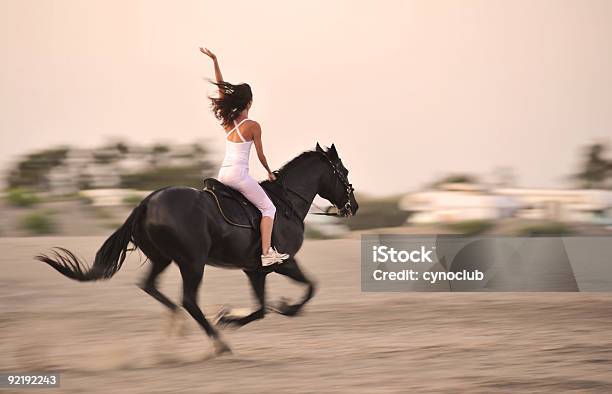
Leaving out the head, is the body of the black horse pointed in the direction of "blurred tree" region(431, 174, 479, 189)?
no

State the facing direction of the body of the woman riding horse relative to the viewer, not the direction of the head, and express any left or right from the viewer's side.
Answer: facing away from the viewer and to the right of the viewer

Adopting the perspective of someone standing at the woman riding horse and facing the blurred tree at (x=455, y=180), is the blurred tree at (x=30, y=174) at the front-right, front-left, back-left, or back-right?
front-left

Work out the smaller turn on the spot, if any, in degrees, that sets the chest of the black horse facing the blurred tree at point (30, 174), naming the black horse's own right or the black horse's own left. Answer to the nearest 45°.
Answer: approximately 90° to the black horse's own left

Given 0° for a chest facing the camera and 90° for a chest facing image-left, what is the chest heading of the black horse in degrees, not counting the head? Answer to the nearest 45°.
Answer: approximately 270°

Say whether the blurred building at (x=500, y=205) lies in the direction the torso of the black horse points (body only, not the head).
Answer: no

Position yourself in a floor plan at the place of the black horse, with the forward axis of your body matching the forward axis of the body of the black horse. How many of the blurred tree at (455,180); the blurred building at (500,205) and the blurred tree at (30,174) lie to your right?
0

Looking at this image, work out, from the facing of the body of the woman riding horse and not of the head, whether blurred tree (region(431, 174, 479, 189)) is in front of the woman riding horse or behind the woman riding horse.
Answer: in front

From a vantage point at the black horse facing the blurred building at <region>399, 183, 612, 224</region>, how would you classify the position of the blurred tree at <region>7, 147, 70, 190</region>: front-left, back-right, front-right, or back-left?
front-left
